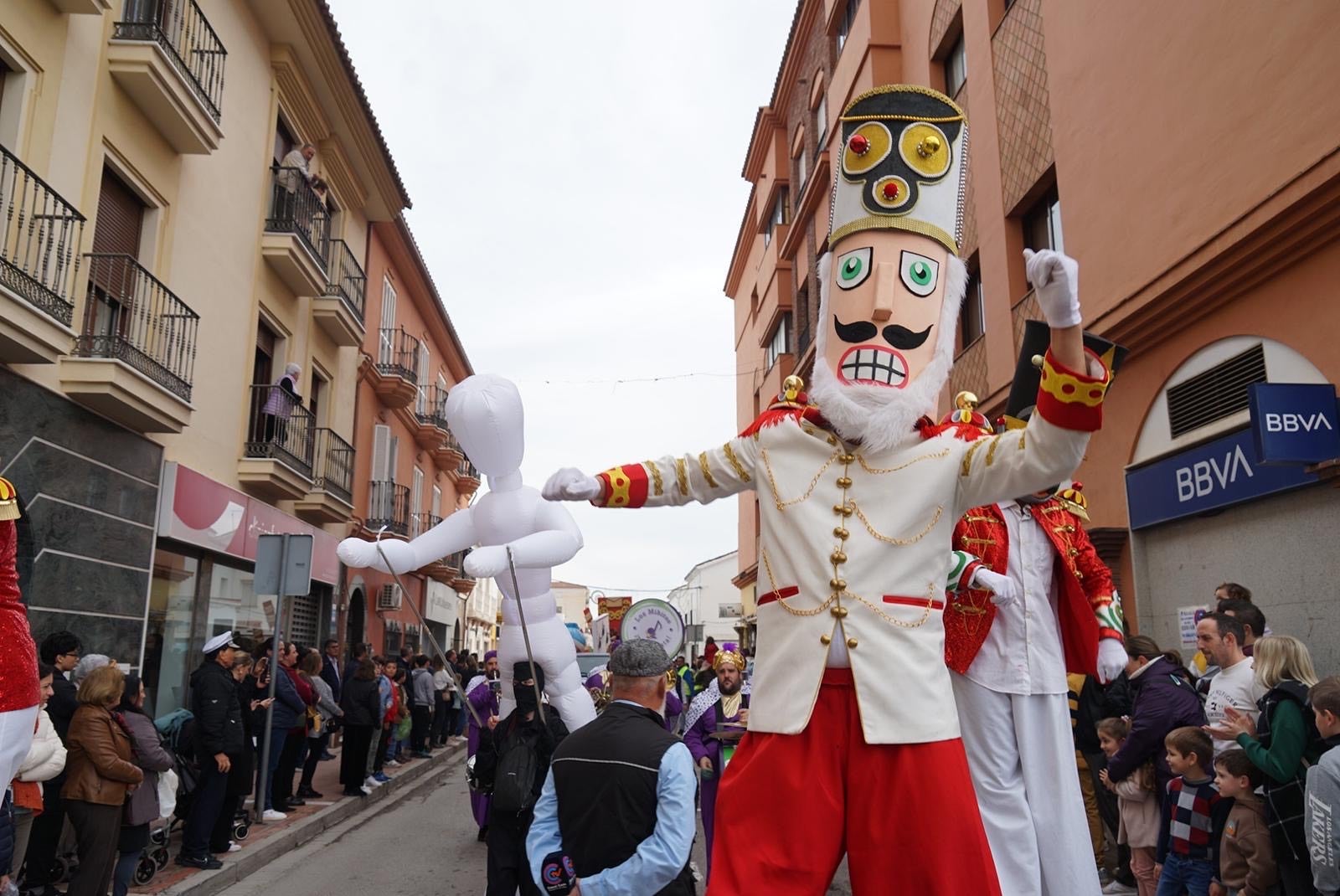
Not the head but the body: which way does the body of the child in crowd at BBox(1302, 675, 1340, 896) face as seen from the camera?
to the viewer's left

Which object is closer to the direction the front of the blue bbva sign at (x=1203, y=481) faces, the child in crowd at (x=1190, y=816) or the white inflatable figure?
the white inflatable figure

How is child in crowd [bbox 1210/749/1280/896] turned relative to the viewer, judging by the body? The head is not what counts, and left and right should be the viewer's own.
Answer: facing to the left of the viewer

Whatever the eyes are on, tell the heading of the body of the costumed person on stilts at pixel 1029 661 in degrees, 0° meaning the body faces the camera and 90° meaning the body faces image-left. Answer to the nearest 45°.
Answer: approximately 0°

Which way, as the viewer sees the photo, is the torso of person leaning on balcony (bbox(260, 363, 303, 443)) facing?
to the viewer's right

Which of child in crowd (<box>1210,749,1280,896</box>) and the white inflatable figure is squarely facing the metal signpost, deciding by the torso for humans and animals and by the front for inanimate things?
the child in crowd

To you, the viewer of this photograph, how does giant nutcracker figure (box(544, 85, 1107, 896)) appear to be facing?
facing the viewer

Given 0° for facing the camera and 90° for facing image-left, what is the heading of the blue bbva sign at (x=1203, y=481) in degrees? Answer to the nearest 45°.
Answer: approximately 45°

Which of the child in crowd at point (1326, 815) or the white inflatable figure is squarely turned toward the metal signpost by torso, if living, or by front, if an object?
the child in crowd

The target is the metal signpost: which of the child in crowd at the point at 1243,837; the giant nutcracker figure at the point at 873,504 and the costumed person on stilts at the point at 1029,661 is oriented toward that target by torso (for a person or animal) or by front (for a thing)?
the child in crowd

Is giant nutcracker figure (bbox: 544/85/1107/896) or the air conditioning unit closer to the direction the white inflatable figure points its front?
the giant nutcracker figure

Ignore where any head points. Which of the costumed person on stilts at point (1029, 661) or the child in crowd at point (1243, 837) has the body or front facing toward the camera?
the costumed person on stilts
